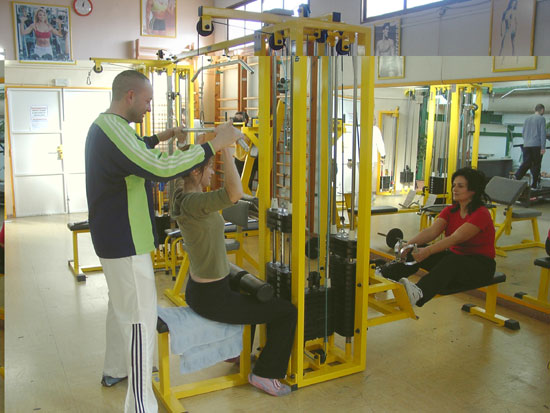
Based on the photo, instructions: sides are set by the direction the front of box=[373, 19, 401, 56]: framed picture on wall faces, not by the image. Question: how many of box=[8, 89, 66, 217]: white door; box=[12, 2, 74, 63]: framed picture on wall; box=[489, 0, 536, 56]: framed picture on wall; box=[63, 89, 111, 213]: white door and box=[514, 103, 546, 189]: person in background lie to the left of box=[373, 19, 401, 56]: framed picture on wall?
2

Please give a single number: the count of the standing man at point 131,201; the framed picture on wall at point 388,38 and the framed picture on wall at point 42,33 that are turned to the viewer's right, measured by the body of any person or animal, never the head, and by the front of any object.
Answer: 1

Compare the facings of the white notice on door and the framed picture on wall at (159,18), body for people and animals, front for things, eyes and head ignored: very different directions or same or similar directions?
same or similar directions

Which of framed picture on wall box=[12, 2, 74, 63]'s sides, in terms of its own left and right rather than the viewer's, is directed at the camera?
front

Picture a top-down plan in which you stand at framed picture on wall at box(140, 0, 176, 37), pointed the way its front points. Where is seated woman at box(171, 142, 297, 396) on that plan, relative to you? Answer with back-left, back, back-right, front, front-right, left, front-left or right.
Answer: front

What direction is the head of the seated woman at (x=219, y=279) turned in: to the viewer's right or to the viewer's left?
to the viewer's right

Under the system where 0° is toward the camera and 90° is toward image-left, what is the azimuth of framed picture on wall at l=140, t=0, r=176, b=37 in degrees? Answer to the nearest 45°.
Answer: approximately 0°

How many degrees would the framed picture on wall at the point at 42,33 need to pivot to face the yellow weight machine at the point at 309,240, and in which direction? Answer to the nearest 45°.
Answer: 0° — it already faces it

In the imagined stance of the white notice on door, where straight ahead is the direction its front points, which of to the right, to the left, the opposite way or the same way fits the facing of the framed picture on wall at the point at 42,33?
the same way

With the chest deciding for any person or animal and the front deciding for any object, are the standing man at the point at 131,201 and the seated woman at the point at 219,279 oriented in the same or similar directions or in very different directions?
same or similar directions

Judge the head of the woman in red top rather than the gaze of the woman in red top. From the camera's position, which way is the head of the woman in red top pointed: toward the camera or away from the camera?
toward the camera

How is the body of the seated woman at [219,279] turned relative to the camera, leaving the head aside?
to the viewer's right

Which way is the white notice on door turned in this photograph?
toward the camera

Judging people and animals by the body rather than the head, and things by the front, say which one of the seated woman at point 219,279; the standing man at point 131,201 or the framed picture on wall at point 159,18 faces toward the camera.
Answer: the framed picture on wall
